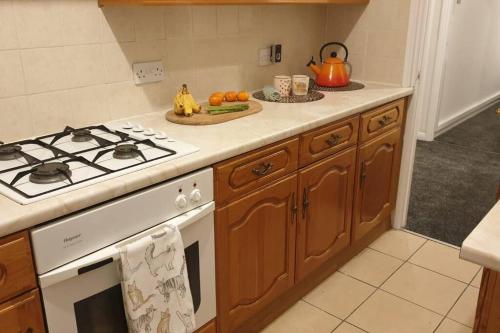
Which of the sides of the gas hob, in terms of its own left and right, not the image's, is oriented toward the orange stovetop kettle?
left

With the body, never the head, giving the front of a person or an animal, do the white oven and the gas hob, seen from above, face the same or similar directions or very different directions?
same or similar directions

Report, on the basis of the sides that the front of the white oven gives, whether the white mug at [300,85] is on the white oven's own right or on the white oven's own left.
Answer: on the white oven's own left

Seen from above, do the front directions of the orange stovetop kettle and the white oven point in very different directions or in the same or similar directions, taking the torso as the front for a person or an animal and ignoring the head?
very different directions

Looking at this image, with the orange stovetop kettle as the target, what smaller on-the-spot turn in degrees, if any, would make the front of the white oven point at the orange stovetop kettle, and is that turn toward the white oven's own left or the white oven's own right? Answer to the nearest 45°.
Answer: approximately 90° to the white oven's own left

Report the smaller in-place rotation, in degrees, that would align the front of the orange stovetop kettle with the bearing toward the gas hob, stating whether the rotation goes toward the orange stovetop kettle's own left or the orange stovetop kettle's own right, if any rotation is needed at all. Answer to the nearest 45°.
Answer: approximately 45° to the orange stovetop kettle's own left

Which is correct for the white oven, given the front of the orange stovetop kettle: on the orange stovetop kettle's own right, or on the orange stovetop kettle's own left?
on the orange stovetop kettle's own left

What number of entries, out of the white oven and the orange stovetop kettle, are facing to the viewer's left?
1

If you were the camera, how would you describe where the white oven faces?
facing the viewer and to the right of the viewer

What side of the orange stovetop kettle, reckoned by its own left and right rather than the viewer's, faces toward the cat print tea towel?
left

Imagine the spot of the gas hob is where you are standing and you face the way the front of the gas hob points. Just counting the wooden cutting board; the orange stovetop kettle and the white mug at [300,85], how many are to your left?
3

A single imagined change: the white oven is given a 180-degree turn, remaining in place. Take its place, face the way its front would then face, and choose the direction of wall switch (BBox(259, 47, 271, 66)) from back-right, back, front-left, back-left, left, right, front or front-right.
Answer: right

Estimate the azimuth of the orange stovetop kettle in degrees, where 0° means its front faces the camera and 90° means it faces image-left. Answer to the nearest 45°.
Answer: approximately 90°

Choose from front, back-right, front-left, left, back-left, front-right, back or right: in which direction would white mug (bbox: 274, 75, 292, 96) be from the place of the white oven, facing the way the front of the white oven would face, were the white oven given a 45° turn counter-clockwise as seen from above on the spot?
front-left

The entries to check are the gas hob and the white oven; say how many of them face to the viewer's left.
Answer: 0
